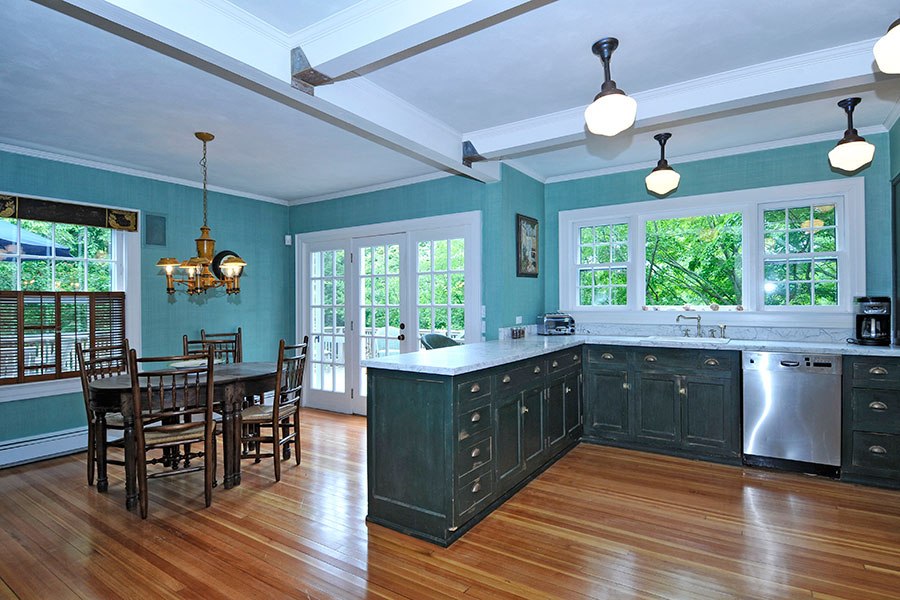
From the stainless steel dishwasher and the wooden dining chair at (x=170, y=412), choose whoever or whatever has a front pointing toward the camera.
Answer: the stainless steel dishwasher

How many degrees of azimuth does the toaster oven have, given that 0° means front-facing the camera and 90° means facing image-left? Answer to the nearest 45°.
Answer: approximately 0°

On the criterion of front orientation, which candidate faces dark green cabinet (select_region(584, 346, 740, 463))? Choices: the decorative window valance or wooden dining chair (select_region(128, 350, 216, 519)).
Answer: the decorative window valance

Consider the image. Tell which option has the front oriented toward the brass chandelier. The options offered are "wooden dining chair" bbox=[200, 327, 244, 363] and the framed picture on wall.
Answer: the wooden dining chair

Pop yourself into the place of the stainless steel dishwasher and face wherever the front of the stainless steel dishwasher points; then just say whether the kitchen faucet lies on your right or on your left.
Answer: on your right

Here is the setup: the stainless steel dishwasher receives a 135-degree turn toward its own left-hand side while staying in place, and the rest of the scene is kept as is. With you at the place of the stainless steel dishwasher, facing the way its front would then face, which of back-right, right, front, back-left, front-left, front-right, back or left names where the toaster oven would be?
back-left

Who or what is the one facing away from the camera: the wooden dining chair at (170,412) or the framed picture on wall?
the wooden dining chair

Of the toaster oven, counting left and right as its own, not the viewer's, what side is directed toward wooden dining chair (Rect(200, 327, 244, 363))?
right

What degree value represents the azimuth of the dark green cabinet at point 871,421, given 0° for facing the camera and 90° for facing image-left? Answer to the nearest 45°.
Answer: approximately 0°

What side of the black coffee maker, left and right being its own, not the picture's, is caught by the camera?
front

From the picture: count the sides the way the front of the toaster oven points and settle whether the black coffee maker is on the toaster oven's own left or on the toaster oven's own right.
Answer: on the toaster oven's own left

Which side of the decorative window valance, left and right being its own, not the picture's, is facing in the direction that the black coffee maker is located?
front

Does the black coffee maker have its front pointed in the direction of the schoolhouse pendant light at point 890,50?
yes

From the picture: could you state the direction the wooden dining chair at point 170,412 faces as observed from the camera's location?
facing away from the viewer

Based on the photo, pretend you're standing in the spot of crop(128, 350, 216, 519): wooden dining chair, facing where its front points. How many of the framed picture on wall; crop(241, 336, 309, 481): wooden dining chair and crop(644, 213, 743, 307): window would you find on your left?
0

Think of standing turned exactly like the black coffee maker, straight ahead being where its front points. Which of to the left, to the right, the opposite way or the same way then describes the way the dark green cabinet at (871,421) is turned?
the same way
